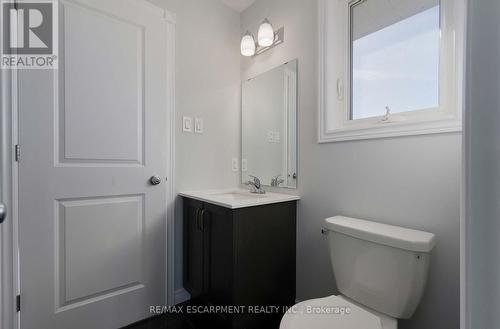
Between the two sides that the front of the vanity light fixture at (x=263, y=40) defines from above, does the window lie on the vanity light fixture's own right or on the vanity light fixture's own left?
on the vanity light fixture's own left

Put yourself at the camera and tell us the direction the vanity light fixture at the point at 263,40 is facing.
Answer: facing the viewer and to the left of the viewer

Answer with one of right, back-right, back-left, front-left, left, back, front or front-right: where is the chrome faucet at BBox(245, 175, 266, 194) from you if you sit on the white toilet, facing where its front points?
right

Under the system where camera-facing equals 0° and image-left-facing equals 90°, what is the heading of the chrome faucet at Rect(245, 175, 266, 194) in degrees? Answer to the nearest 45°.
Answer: approximately 45°

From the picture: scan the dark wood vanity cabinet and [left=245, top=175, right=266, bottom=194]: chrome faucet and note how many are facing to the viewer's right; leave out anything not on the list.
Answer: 0

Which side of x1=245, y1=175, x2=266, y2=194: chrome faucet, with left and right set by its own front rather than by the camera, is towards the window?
left

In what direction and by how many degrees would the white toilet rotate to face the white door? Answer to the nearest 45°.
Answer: approximately 45° to its right
